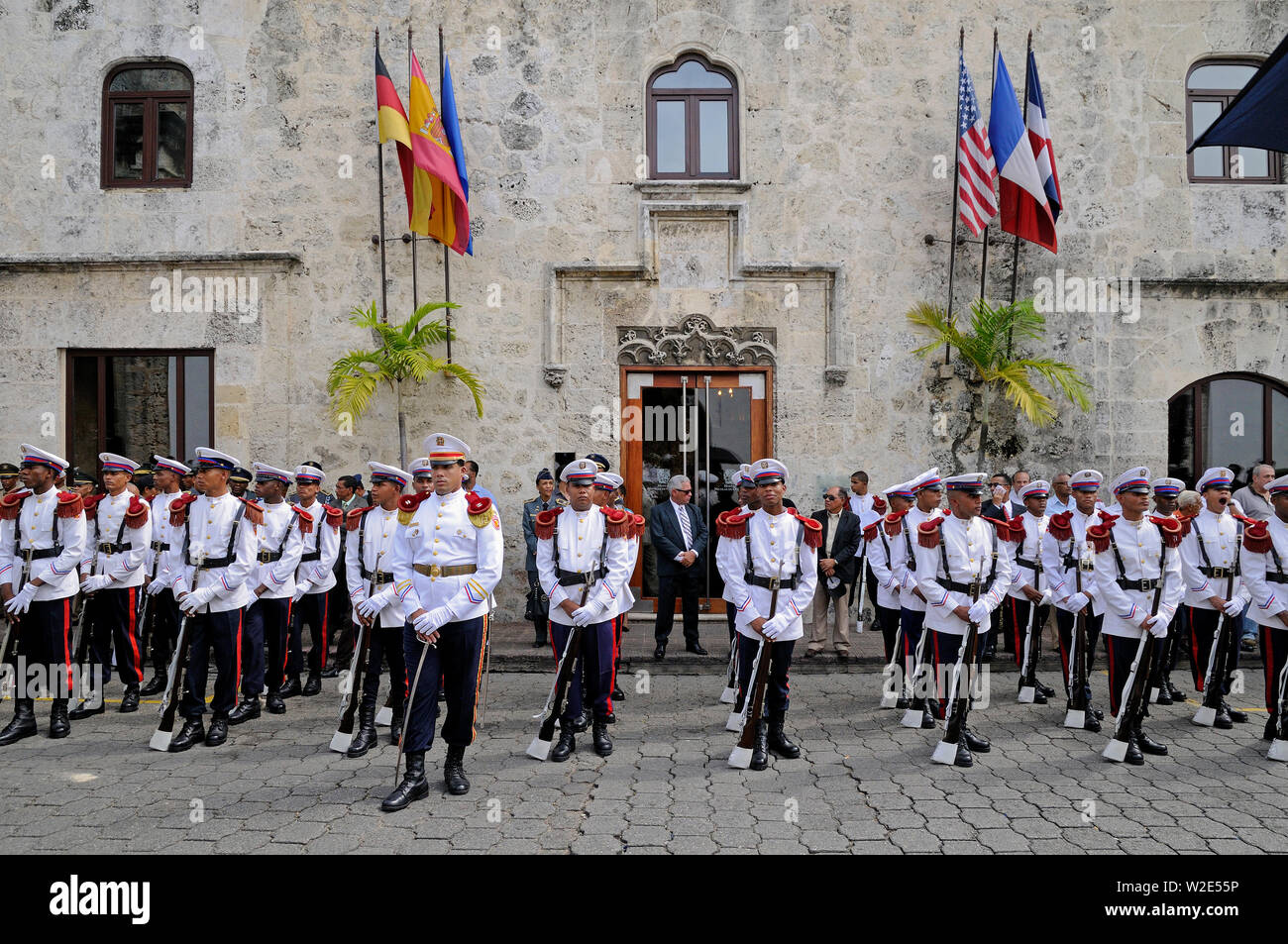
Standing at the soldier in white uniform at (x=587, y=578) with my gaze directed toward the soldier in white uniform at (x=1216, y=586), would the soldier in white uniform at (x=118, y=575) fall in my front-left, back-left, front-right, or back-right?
back-left

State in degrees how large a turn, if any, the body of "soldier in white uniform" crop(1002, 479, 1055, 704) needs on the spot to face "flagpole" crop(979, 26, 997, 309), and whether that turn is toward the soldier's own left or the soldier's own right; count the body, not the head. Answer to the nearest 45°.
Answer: approximately 135° to the soldier's own left

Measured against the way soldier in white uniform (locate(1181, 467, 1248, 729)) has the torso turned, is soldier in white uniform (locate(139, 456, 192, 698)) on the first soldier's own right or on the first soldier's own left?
on the first soldier's own right

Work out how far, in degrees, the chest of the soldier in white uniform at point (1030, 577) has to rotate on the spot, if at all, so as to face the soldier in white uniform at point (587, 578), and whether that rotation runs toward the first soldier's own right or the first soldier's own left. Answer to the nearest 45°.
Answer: approximately 90° to the first soldier's own right

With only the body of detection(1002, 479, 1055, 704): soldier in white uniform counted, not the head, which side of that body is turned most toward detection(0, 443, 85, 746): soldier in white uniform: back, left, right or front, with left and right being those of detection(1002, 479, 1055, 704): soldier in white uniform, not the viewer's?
right

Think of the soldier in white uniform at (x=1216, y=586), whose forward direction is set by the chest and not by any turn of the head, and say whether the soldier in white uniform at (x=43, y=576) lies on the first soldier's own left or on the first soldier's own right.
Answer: on the first soldier's own right

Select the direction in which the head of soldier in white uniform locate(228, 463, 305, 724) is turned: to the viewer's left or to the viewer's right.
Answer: to the viewer's left

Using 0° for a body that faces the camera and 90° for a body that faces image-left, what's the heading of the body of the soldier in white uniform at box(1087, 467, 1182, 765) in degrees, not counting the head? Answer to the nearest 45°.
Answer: approximately 315°

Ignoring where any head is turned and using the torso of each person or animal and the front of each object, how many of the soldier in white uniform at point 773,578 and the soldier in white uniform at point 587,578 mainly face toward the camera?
2

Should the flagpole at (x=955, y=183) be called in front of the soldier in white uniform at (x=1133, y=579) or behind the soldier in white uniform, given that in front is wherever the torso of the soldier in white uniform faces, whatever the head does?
behind

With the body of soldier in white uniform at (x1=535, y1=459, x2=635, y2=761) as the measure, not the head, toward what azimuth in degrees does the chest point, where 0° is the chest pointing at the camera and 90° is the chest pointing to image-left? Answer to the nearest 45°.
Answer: approximately 0°

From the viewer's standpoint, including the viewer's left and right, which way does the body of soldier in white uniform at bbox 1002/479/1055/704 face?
facing the viewer and to the right of the viewer
